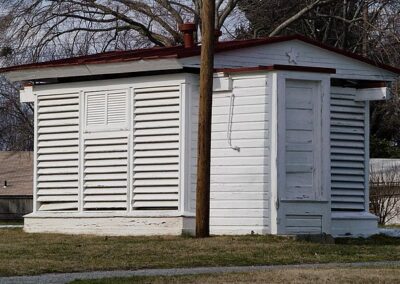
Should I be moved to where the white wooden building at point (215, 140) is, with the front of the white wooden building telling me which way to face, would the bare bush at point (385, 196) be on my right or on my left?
on my left

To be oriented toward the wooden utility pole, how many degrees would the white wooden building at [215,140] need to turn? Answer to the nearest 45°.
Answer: approximately 45° to its right

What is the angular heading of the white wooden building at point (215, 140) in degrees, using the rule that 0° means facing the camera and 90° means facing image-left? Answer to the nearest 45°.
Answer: approximately 315°
